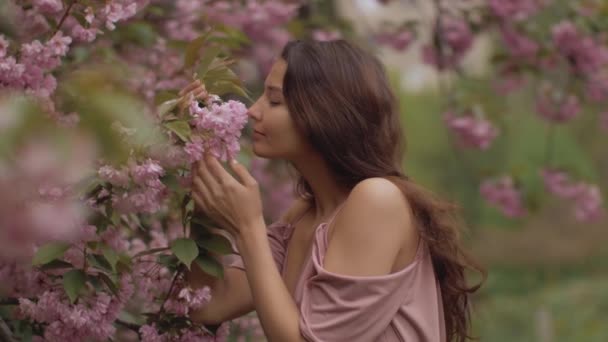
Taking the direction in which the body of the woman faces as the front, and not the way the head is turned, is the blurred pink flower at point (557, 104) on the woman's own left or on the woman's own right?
on the woman's own right

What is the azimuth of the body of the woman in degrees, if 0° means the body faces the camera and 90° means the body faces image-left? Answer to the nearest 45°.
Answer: approximately 90°

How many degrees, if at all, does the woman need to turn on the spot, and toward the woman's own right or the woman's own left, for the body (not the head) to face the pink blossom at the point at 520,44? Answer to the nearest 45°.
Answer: approximately 90° to the woman's own right

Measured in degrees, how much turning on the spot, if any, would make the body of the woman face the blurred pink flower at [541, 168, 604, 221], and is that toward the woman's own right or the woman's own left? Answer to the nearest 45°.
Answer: approximately 135° to the woman's own right

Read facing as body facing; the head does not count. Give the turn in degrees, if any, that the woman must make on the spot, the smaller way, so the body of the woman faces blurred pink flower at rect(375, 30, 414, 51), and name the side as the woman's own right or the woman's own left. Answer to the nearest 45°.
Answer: approximately 90° to the woman's own right

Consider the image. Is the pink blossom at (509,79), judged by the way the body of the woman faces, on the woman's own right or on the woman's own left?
on the woman's own right

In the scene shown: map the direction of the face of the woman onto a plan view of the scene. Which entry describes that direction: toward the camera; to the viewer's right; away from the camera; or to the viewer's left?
to the viewer's left

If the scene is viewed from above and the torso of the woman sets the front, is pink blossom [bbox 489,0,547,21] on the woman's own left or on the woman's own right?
on the woman's own right

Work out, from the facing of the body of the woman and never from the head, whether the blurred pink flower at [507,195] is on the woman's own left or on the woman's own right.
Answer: on the woman's own right

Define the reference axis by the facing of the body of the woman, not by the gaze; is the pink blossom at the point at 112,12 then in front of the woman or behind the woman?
in front

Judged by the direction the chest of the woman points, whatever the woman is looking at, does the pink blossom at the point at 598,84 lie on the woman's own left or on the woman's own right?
on the woman's own right
